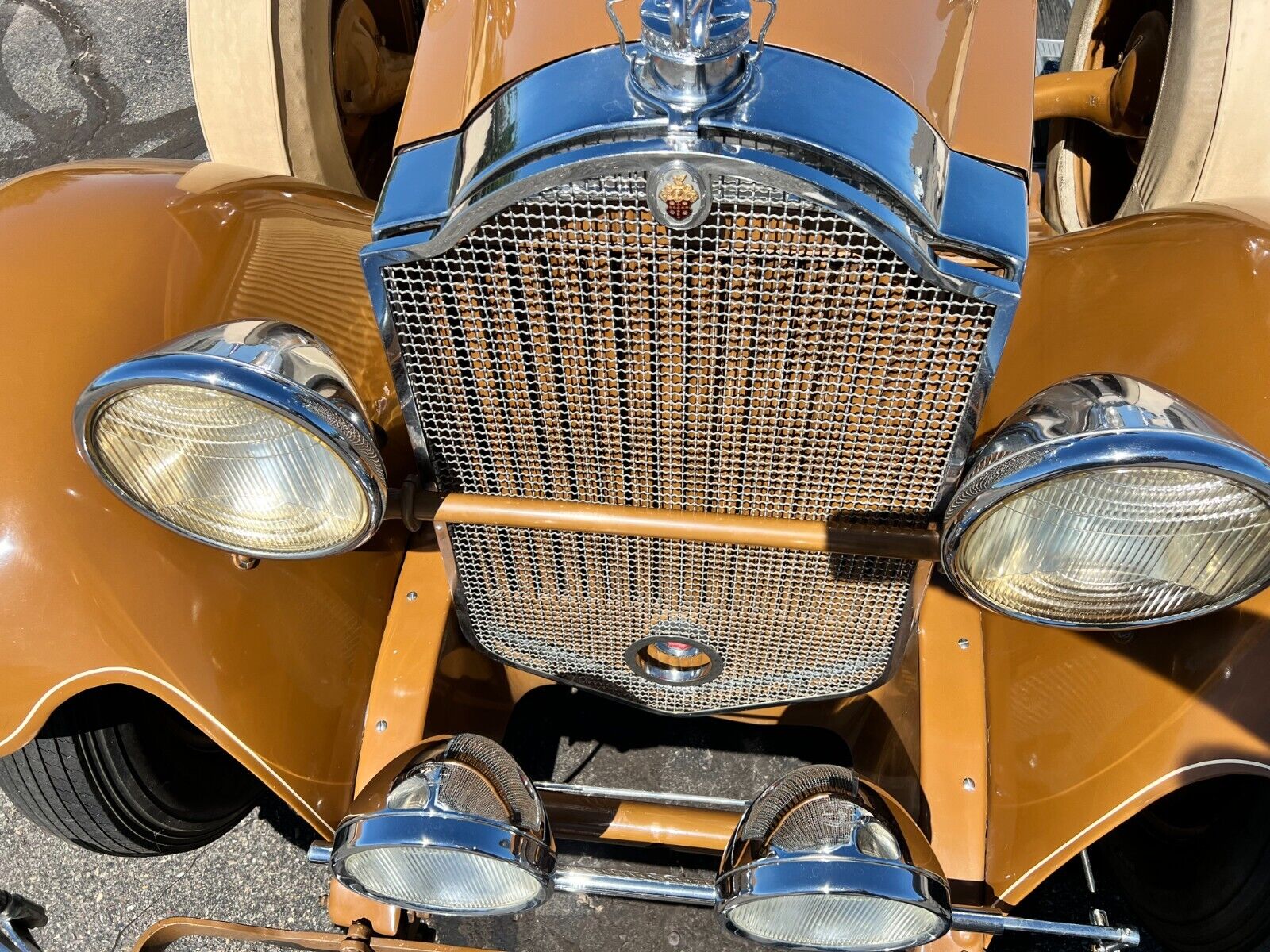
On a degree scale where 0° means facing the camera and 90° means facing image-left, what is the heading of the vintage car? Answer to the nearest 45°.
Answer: approximately 0°
